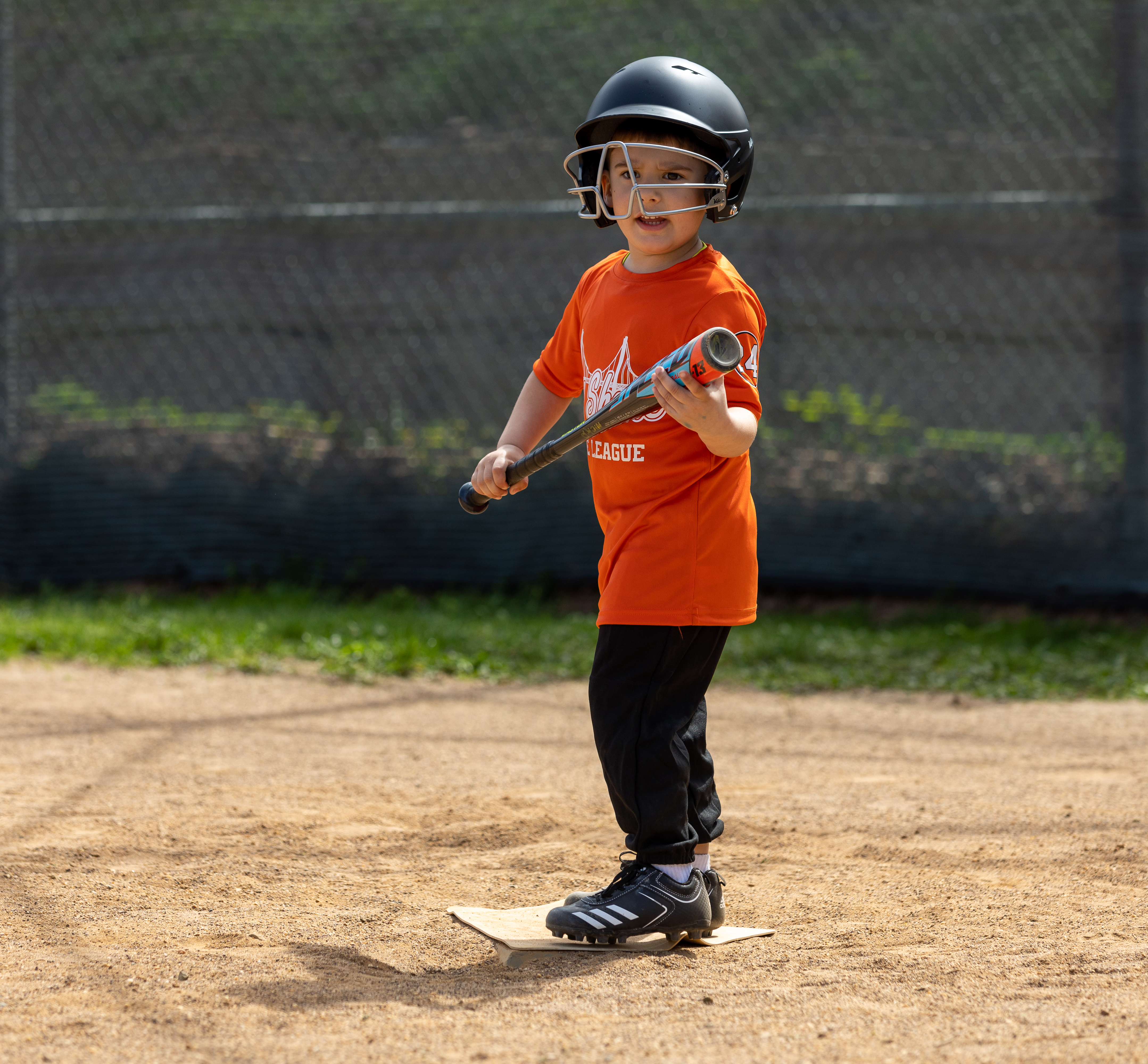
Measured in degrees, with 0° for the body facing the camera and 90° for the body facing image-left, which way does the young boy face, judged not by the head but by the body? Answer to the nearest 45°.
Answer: approximately 45°

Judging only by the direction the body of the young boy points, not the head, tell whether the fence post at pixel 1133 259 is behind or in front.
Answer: behind

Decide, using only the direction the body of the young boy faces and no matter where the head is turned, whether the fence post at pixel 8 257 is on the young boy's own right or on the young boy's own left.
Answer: on the young boy's own right
